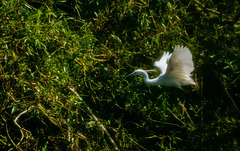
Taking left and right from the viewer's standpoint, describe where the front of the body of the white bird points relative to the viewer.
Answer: facing to the left of the viewer
